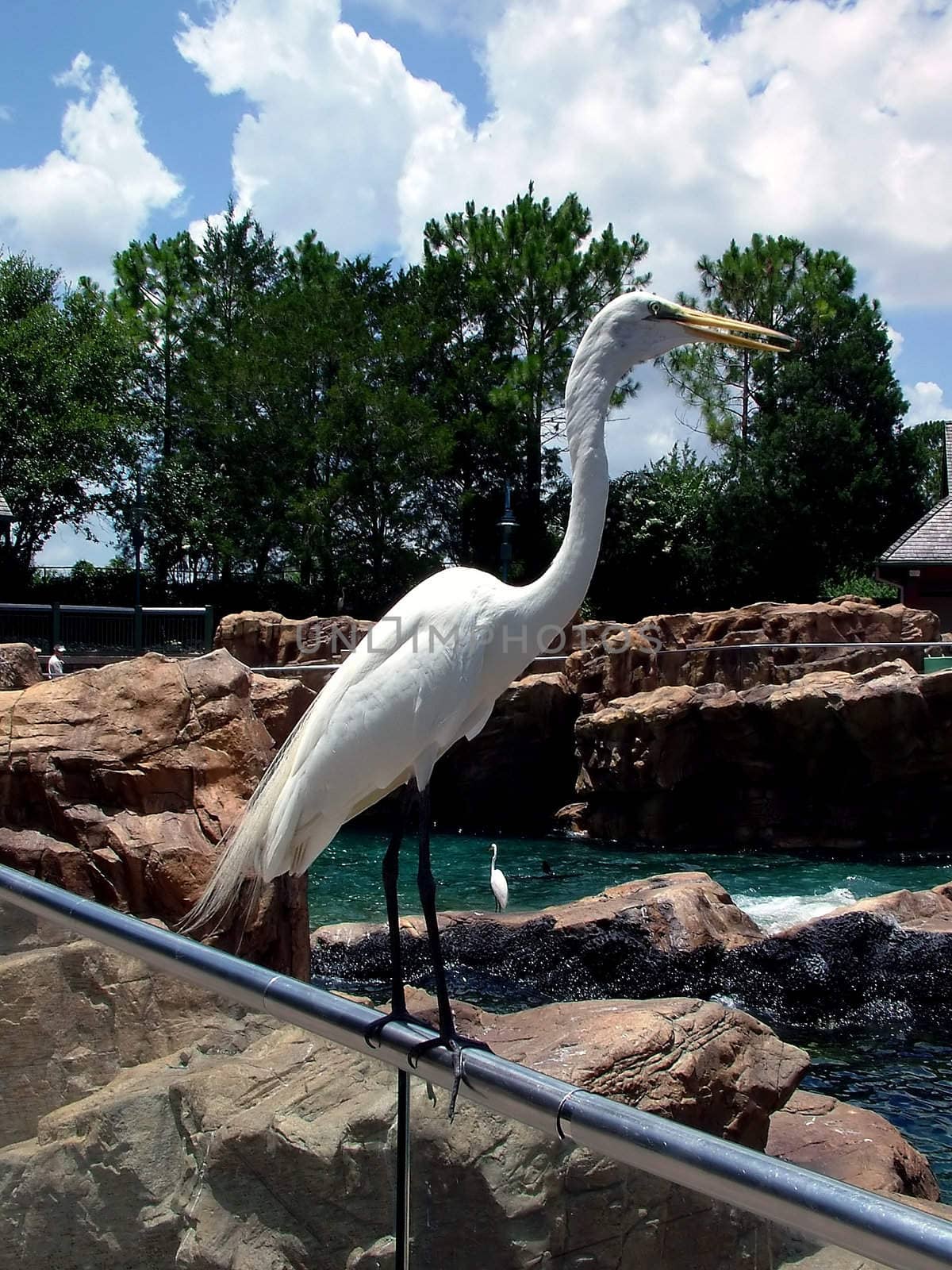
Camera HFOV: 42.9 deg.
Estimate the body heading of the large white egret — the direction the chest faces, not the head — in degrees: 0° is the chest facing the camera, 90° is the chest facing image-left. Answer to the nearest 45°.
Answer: approximately 270°

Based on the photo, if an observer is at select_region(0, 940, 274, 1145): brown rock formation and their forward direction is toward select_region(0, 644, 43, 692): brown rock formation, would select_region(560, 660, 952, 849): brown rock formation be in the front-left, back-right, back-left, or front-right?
front-right

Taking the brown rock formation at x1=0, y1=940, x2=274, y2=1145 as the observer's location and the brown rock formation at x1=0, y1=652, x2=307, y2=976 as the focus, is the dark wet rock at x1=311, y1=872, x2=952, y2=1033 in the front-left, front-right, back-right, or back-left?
front-right

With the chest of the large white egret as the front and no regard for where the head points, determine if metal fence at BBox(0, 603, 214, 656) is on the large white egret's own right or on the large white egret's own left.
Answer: on the large white egret's own left

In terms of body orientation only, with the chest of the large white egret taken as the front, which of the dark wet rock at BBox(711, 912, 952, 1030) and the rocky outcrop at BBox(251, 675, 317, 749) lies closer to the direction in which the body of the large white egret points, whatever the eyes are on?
the dark wet rock

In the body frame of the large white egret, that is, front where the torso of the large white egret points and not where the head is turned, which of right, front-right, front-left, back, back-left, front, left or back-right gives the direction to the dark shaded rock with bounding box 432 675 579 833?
left

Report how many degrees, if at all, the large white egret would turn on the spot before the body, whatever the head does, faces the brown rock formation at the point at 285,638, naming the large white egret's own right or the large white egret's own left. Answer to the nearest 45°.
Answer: approximately 90° to the large white egret's own left

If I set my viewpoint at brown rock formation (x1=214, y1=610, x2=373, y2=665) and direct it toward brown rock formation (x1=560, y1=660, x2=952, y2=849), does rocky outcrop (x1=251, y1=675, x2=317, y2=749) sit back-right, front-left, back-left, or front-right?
front-right
